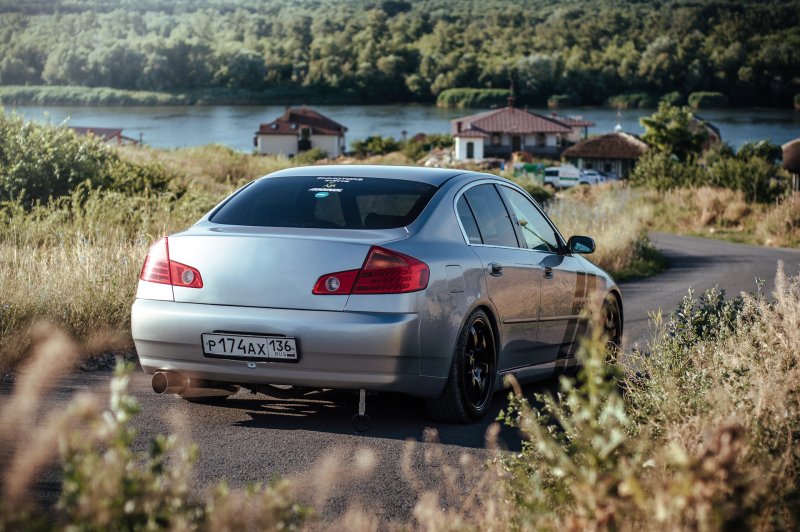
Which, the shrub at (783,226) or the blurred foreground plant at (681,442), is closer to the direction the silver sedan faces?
the shrub

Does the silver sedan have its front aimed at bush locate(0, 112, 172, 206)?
no

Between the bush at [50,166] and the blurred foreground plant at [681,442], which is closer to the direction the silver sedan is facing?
the bush

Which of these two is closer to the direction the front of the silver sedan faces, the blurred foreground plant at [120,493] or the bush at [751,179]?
the bush

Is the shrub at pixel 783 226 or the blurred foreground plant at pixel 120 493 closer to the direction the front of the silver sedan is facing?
the shrub

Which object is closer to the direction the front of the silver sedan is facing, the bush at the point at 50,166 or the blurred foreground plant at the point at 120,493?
the bush

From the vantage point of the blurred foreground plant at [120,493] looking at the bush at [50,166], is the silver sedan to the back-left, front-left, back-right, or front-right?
front-right

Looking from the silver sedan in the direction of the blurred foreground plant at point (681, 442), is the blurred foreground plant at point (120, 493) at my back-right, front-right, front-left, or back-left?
front-right

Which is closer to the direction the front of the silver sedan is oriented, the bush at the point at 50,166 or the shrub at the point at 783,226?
the shrub

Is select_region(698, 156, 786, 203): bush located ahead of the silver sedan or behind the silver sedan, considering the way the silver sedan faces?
ahead

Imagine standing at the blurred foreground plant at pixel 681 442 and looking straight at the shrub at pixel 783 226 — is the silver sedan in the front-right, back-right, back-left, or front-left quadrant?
front-left

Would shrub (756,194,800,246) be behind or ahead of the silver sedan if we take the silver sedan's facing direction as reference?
ahead

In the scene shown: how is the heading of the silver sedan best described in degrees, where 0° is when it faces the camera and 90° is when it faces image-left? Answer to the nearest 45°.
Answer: approximately 225°
